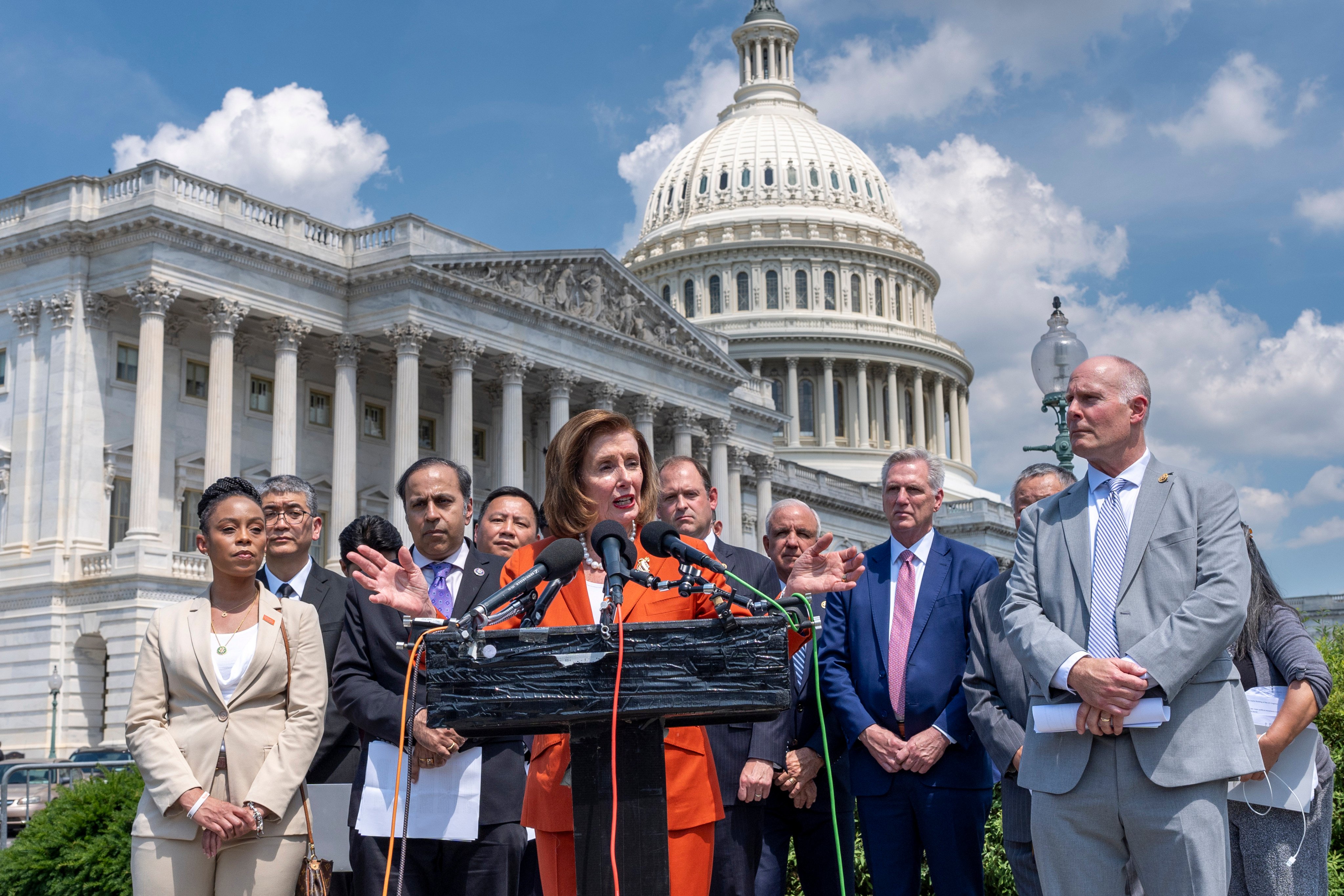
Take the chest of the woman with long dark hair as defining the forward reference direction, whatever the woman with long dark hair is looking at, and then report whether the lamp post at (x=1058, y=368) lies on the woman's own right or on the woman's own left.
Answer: on the woman's own right

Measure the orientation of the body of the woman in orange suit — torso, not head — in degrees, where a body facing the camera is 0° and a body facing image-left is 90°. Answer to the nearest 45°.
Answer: approximately 0°

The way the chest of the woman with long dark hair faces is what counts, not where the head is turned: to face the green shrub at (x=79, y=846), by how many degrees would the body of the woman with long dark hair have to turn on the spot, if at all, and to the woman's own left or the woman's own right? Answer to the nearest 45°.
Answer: approximately 45° to the woman's own right

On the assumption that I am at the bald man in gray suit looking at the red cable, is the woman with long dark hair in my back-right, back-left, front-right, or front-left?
back-right

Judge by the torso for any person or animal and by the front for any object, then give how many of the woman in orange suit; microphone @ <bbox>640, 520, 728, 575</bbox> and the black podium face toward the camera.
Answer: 2

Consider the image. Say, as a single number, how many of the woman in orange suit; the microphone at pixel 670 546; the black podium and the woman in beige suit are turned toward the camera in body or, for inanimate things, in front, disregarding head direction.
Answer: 3

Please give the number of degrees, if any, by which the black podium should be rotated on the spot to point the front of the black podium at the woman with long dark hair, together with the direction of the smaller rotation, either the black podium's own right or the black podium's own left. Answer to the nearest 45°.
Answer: approximately 135° to the black podium's own left
